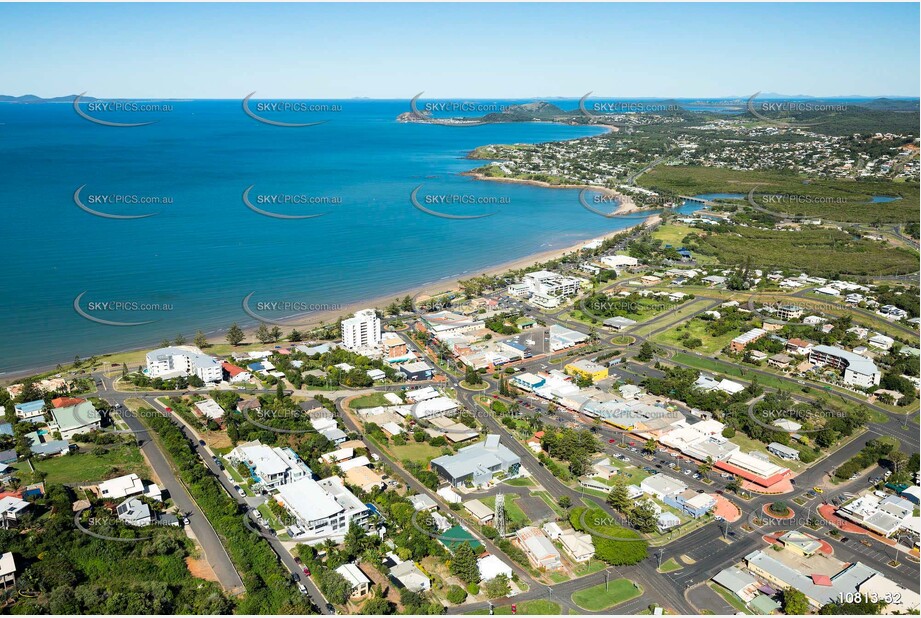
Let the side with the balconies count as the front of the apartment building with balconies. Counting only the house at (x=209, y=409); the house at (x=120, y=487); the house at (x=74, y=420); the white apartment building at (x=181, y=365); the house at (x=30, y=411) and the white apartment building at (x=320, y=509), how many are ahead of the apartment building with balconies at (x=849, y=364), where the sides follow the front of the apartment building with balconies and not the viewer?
6

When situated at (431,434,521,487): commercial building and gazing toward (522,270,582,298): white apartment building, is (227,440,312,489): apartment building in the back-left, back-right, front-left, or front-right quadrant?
back-left

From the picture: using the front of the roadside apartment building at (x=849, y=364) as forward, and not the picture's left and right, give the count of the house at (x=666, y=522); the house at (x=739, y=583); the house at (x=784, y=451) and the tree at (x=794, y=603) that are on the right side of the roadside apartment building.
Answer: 0

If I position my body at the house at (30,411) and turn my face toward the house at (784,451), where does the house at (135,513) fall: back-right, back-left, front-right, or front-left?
front-right

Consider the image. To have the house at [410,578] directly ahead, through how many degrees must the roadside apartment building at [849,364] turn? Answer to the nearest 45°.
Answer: approximately 45° to its left
